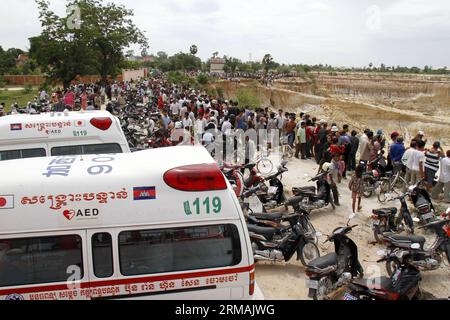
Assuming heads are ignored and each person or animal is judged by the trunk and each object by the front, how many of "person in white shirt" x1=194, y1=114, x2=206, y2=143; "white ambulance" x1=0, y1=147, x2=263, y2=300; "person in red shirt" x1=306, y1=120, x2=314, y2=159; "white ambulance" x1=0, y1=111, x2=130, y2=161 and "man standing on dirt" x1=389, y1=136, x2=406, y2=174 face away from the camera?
3

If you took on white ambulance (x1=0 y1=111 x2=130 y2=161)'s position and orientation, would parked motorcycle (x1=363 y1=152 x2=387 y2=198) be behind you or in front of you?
behind

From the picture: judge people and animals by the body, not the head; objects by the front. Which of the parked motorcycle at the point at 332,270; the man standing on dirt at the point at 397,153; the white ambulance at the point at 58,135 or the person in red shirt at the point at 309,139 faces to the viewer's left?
the white ambulance

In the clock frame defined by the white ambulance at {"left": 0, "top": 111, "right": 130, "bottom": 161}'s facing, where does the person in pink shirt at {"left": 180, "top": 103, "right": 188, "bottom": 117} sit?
The person in pink shirt is roughly at 4 o'clock from the white ambulance.

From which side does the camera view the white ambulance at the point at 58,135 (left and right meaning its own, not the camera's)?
left

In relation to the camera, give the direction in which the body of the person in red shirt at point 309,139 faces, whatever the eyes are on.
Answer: away from the camera

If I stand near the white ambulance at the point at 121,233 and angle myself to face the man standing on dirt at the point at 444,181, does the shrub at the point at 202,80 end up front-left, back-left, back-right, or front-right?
front-left

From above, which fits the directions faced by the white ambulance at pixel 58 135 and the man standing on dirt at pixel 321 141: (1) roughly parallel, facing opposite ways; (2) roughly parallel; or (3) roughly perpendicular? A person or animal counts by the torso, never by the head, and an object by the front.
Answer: roughly parallel, facing opposite ways

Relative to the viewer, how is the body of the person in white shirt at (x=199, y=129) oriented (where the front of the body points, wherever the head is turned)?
away from the camera
